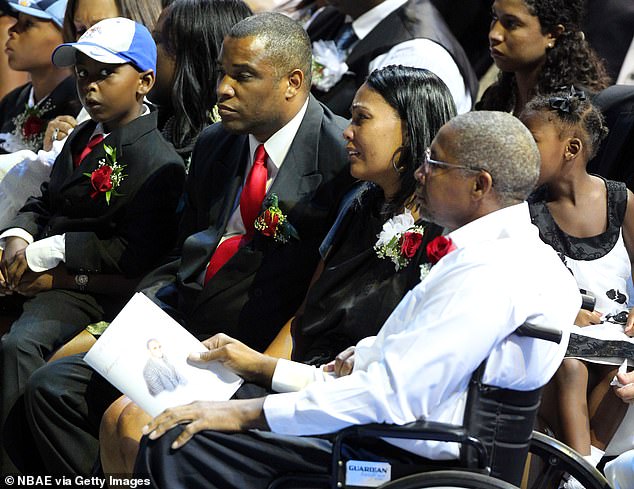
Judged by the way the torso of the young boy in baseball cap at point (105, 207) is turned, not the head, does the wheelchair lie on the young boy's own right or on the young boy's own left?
on the young boy's own left

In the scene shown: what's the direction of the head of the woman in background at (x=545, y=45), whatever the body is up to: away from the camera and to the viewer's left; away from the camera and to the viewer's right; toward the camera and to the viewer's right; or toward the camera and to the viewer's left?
toward the camera and to the viewer's left

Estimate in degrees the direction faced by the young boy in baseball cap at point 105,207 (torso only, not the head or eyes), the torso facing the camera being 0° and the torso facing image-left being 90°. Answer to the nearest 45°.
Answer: approximately 45°

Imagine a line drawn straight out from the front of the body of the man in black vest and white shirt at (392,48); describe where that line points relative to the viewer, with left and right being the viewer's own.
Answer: facing the viewer and to the left of the viewer

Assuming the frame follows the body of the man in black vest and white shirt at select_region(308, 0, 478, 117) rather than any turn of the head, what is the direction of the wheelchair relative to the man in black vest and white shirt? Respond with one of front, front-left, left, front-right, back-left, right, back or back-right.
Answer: front-left

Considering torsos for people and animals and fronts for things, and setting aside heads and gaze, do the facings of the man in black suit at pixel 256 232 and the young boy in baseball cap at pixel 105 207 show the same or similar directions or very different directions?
same or similar directions

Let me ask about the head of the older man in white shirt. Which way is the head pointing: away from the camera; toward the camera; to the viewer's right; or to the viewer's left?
to the viewer's left

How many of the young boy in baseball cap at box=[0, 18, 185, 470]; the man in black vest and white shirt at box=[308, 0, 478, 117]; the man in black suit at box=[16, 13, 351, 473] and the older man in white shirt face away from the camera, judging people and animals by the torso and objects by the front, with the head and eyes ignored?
0

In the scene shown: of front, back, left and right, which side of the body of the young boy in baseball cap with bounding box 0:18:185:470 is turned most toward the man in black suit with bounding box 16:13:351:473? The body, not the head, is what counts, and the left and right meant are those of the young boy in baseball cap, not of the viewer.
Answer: left

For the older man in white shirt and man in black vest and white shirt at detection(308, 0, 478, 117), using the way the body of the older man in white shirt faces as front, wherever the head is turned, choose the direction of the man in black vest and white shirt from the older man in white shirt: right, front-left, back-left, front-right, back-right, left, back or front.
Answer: right

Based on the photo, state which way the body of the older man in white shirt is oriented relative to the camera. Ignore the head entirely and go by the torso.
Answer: to the viewer's left

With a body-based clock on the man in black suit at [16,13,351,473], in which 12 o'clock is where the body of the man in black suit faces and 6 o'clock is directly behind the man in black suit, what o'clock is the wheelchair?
The wheelchair is roughly at 10 o'clock from the man in black suit.

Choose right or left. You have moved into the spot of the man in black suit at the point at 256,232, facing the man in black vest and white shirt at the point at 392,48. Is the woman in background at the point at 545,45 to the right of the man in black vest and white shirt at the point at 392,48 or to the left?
right

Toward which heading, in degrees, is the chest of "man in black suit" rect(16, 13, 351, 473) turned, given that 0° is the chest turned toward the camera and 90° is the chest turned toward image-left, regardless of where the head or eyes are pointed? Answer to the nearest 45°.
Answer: approximately 45°

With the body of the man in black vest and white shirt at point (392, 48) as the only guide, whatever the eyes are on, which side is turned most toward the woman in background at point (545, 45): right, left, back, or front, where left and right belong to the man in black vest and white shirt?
left

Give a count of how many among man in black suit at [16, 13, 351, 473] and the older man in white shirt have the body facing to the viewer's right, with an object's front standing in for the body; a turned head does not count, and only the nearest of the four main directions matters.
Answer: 0

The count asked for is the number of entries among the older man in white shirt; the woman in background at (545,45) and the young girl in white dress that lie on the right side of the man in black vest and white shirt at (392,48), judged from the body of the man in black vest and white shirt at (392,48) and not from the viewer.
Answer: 0
